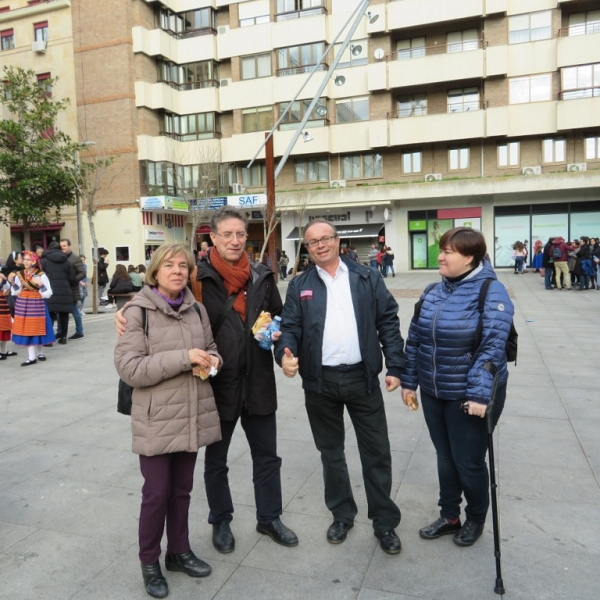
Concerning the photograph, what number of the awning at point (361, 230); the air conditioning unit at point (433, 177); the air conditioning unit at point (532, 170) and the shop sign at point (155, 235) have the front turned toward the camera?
4

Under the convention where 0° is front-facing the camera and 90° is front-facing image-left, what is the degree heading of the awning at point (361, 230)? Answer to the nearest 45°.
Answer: approximately 0°

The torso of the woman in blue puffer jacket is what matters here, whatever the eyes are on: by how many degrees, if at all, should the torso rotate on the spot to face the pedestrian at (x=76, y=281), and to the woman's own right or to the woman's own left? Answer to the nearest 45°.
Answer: approximately 90° to the woman's own right

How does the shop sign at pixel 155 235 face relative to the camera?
toward the camera

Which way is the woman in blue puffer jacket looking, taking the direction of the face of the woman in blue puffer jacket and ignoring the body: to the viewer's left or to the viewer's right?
to the viewer's left

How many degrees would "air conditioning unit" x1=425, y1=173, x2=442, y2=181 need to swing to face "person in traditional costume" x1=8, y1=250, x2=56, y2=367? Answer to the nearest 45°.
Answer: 0° — it already faces them
